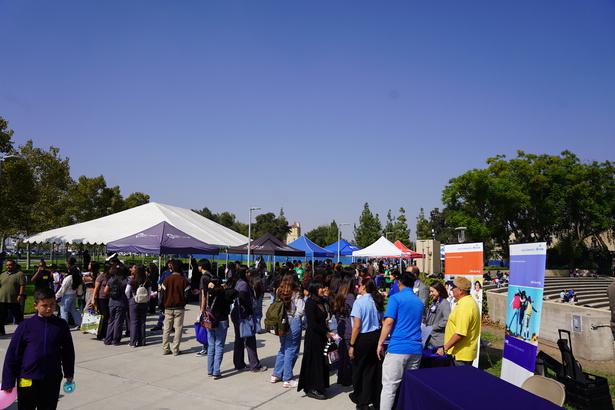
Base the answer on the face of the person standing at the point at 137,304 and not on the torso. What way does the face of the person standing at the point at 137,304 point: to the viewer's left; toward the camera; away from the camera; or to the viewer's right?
away from the camera

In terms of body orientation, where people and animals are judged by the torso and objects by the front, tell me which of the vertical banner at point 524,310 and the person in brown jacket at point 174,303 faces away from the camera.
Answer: the person in brown jacket

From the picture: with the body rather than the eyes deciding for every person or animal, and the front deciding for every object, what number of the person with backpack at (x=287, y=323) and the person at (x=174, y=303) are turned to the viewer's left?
0

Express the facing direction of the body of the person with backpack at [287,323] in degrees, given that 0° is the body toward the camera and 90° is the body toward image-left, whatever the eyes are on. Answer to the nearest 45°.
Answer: approximately 225°

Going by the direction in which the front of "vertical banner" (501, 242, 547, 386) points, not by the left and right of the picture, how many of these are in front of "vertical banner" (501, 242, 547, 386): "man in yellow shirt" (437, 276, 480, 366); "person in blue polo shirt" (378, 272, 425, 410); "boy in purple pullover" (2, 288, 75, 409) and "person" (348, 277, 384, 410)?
4

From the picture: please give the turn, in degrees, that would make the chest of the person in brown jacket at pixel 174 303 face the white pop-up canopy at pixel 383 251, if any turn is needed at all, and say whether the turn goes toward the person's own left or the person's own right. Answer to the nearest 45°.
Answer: approximately 45° to the person's own right

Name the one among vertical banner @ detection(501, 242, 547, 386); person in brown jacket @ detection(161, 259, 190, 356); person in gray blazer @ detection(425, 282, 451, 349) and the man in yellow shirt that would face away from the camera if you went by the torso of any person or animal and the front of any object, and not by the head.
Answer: person in brown jacket @ detection(161, 259, 190, 356)

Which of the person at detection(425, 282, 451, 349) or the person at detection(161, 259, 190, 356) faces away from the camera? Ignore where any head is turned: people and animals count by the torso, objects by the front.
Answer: the person at detection(161, 259, 190, 356)

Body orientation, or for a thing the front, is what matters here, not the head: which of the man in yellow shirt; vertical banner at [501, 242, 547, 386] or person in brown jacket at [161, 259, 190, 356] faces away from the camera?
the person in brown jacket

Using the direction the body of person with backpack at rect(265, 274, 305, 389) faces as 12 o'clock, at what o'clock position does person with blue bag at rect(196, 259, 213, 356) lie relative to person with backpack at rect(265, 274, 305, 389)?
person with blue bag at rect(196, 259, 213, 356) is roughly at 9 o'clock from person with backpack at rect(265, 274, 305, 389).
